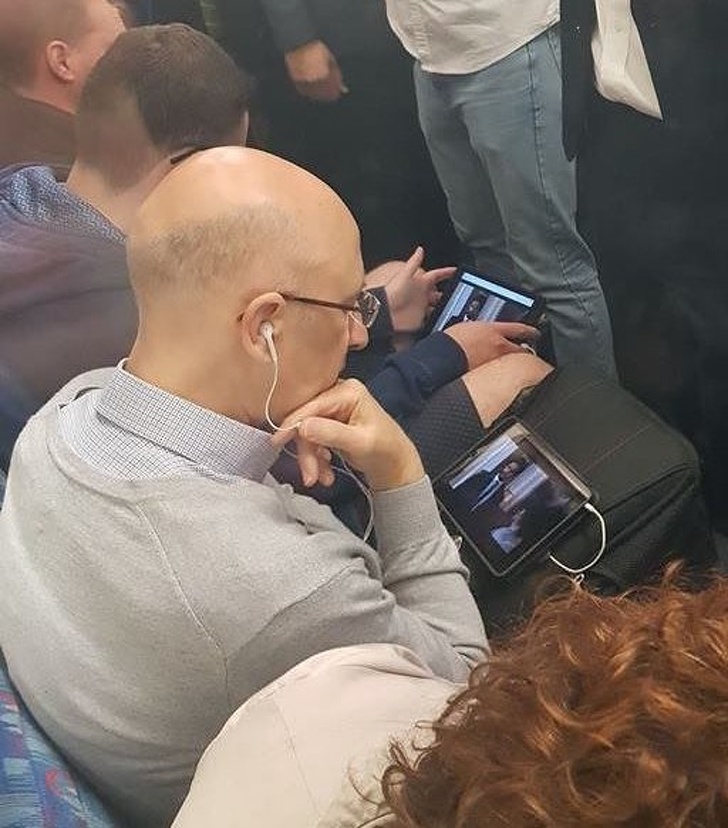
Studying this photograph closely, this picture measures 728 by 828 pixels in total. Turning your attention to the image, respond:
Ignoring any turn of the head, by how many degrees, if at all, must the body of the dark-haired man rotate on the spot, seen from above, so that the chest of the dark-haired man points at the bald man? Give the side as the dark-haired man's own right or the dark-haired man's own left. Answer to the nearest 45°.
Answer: approximately 135° to the dark-haired man's own right

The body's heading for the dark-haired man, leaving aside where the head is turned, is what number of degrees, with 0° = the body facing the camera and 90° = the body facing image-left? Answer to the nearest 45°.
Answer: approximately 225°

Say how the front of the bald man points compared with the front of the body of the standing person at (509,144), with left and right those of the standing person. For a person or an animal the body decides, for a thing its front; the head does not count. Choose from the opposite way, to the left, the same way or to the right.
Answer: the opposite way

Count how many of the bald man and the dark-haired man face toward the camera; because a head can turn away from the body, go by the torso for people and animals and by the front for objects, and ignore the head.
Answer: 0

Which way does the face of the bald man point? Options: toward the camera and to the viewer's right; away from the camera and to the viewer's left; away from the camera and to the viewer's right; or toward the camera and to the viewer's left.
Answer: away from the camera and to the viewer's right

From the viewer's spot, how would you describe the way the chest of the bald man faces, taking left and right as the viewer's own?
facing away from the viewer and to the right of the viewer

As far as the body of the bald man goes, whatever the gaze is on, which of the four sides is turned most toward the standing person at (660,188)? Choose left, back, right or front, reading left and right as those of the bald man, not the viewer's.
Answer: front

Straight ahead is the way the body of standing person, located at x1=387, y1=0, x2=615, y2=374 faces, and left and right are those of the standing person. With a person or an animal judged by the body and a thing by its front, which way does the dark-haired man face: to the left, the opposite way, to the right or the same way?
the opposite way
